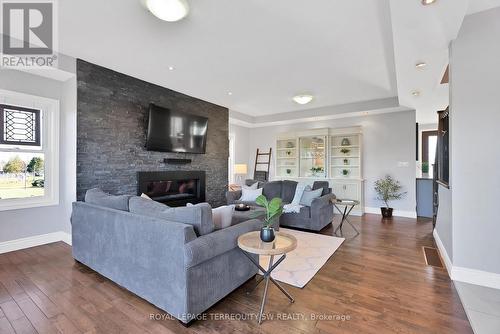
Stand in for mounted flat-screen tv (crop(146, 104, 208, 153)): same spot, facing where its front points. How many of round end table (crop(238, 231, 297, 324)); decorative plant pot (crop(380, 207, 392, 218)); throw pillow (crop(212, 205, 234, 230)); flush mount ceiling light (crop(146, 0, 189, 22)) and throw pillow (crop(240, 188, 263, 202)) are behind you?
0

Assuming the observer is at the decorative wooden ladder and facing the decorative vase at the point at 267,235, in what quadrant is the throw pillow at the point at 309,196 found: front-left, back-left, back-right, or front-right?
front-left

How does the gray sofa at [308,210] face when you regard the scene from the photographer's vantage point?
facing the viewer and to the left of the viewer

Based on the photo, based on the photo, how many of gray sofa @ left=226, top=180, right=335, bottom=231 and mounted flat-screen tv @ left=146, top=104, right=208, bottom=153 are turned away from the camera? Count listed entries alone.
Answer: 0

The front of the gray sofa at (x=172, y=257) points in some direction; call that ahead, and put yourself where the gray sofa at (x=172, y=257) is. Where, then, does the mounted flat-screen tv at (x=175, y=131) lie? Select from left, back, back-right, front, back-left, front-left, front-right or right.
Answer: front-left

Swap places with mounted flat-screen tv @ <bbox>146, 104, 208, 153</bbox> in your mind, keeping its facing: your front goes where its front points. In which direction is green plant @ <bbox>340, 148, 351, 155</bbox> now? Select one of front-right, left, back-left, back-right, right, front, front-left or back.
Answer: front-left

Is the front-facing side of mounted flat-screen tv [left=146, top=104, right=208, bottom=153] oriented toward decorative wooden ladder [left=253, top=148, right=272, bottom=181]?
no

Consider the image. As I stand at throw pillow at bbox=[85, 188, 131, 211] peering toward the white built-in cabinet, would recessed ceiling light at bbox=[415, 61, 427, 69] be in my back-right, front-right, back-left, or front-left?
front-right

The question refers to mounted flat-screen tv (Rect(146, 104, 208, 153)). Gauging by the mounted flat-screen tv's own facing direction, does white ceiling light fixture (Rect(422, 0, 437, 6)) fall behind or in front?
in front

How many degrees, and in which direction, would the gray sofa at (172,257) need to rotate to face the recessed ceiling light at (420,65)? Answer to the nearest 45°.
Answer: approximately 45° to its right

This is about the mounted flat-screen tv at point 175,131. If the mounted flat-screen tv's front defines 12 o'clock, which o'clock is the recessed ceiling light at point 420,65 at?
The recessed ceiling light is roughly at 12 o'clock from the mounted flat-screen tv.

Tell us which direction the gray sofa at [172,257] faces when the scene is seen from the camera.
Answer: facing away from the viewer and to the right of the viewer

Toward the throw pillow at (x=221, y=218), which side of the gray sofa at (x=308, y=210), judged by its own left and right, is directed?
front

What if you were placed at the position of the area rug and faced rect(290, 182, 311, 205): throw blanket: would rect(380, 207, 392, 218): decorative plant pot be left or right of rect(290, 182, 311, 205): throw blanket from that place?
right

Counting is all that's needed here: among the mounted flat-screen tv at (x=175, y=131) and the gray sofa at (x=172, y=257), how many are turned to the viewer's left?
0

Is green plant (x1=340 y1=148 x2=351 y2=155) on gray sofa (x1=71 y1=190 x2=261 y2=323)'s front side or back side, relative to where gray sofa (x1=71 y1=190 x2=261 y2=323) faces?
on the front side

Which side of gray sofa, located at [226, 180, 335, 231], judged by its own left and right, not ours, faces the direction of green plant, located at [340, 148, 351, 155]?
back
